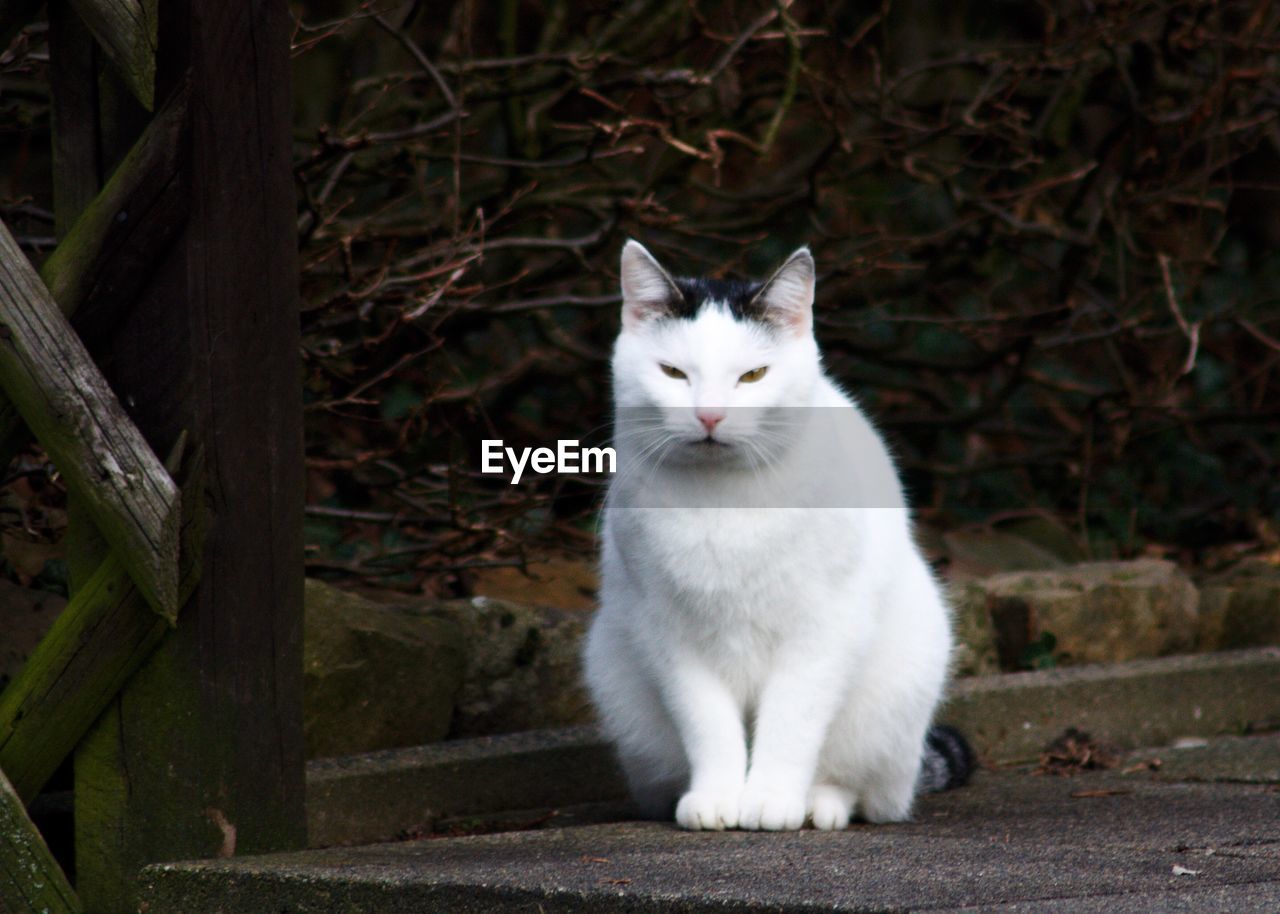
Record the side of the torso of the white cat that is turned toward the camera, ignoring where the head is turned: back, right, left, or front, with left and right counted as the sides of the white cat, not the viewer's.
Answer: front

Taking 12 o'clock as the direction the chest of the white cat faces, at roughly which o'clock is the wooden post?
The wooden post is roughly at 2 o'clock from the white cat.
